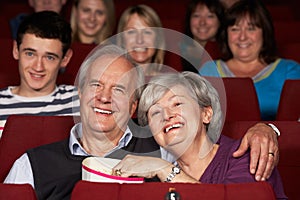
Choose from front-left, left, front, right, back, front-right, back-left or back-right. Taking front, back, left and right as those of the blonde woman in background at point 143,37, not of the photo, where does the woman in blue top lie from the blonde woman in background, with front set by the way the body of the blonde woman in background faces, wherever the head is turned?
left

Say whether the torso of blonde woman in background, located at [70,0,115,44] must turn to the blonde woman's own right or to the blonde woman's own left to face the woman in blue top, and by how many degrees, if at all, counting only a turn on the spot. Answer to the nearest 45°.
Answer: approximately 45° to the blonde woman's own left

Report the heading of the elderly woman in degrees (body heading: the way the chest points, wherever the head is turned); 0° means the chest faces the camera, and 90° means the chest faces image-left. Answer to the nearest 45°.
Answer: approximately 45°

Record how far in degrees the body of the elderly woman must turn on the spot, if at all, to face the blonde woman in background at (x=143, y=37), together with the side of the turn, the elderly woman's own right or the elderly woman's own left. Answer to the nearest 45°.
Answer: approximately 135° to the elderly woman's own right

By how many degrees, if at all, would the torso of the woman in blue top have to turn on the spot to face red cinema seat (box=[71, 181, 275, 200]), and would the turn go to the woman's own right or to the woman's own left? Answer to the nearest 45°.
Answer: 0° — they already face it
